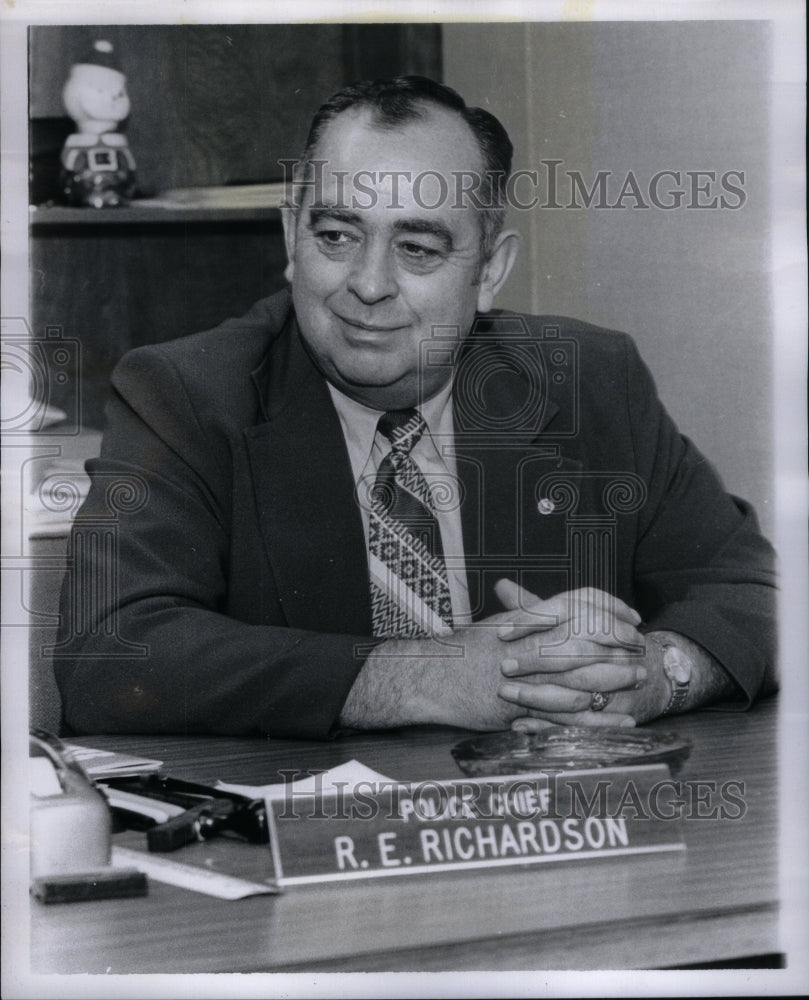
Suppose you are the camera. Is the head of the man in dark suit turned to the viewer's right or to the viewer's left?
to the viewer's left

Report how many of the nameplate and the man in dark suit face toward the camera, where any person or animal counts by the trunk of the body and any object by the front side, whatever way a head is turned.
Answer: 2

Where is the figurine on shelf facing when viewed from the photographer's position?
facing the viewer and to the right of the viewer

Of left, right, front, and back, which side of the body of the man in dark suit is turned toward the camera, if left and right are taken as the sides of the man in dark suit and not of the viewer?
front

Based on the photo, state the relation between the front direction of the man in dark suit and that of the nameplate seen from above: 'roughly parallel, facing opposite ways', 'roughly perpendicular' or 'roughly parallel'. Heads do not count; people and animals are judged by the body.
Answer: roughly parallel

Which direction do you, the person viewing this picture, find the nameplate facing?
facing the viewer
